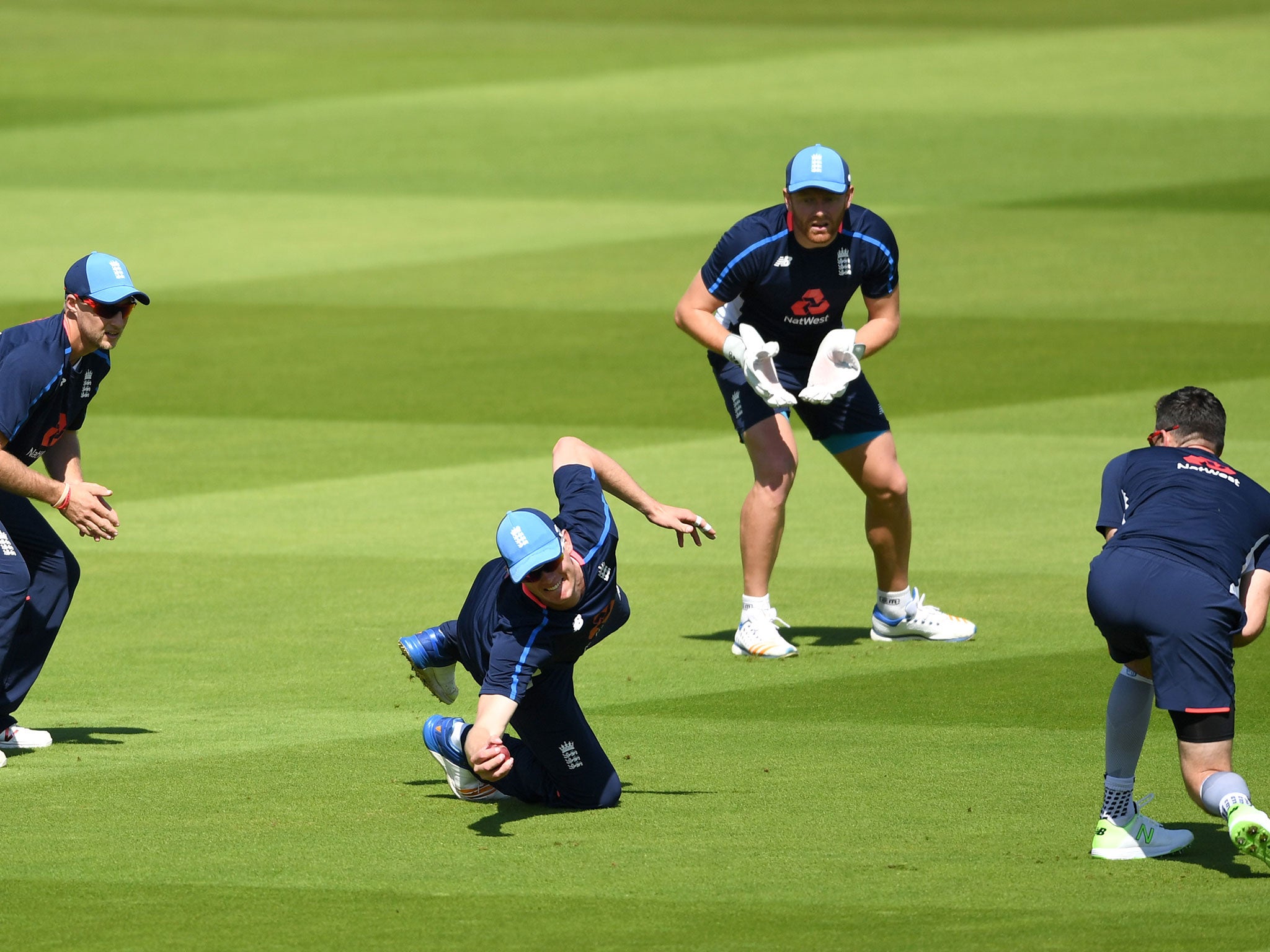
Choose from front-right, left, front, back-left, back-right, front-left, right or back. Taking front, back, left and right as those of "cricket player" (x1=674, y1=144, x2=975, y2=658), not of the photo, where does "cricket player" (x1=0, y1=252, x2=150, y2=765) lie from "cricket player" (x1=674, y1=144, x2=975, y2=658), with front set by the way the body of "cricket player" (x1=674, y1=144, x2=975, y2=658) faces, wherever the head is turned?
front-right

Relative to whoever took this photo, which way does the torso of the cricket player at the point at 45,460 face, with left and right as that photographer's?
facing the viewer and to the right of the viewer

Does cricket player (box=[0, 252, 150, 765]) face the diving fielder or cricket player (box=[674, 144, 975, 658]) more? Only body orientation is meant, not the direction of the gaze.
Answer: the diving fielder

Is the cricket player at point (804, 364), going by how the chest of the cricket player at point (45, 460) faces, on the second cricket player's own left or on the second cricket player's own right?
on the second cricket player's own left

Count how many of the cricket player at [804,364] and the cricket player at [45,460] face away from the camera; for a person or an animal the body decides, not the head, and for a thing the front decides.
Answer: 0

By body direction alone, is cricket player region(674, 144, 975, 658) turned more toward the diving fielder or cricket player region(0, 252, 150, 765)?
the diving fielder

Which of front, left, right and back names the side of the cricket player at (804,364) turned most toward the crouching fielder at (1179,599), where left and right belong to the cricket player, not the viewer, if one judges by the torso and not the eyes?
front

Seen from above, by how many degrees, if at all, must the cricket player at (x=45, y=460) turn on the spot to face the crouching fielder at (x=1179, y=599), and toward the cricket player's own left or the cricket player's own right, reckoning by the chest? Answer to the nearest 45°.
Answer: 0° — they already face them

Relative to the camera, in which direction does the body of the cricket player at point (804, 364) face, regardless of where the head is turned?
toward the camera

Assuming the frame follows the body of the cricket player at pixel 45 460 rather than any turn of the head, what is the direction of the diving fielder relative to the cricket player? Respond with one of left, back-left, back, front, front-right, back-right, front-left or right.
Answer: front
